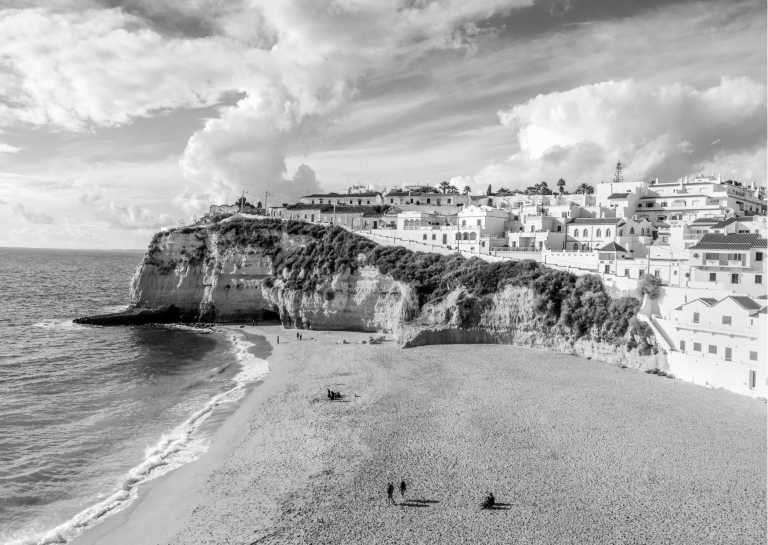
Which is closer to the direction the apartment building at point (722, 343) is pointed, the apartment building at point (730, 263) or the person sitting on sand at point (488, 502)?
the person sitting on sand

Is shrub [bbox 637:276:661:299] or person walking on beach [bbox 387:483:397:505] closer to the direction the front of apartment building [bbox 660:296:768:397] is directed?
the person walking on beach

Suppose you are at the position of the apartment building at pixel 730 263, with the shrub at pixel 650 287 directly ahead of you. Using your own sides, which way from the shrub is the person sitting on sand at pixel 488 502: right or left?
left

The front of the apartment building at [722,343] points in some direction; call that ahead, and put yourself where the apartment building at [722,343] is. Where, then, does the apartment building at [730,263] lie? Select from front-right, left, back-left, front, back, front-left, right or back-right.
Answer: back-right

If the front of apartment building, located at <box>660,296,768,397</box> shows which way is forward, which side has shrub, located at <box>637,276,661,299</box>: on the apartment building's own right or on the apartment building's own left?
on the apartment building's own right

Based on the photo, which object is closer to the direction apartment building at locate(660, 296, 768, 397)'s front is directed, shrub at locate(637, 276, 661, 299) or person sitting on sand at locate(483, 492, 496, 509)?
the person sitting on sand

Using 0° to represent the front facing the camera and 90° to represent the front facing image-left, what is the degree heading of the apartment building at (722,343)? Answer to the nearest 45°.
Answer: approximately 45°

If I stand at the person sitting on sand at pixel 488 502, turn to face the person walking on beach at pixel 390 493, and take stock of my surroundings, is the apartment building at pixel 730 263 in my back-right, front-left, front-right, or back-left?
back-right

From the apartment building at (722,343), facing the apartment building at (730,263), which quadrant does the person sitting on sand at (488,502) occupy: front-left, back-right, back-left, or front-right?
back-left

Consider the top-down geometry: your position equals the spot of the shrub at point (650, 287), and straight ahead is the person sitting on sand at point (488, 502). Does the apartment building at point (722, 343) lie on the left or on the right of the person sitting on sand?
left

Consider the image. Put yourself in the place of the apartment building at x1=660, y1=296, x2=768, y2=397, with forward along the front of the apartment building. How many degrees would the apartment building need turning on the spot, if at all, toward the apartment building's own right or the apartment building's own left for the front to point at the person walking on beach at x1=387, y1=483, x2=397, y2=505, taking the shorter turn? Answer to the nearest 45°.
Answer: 0° — it already faces them
